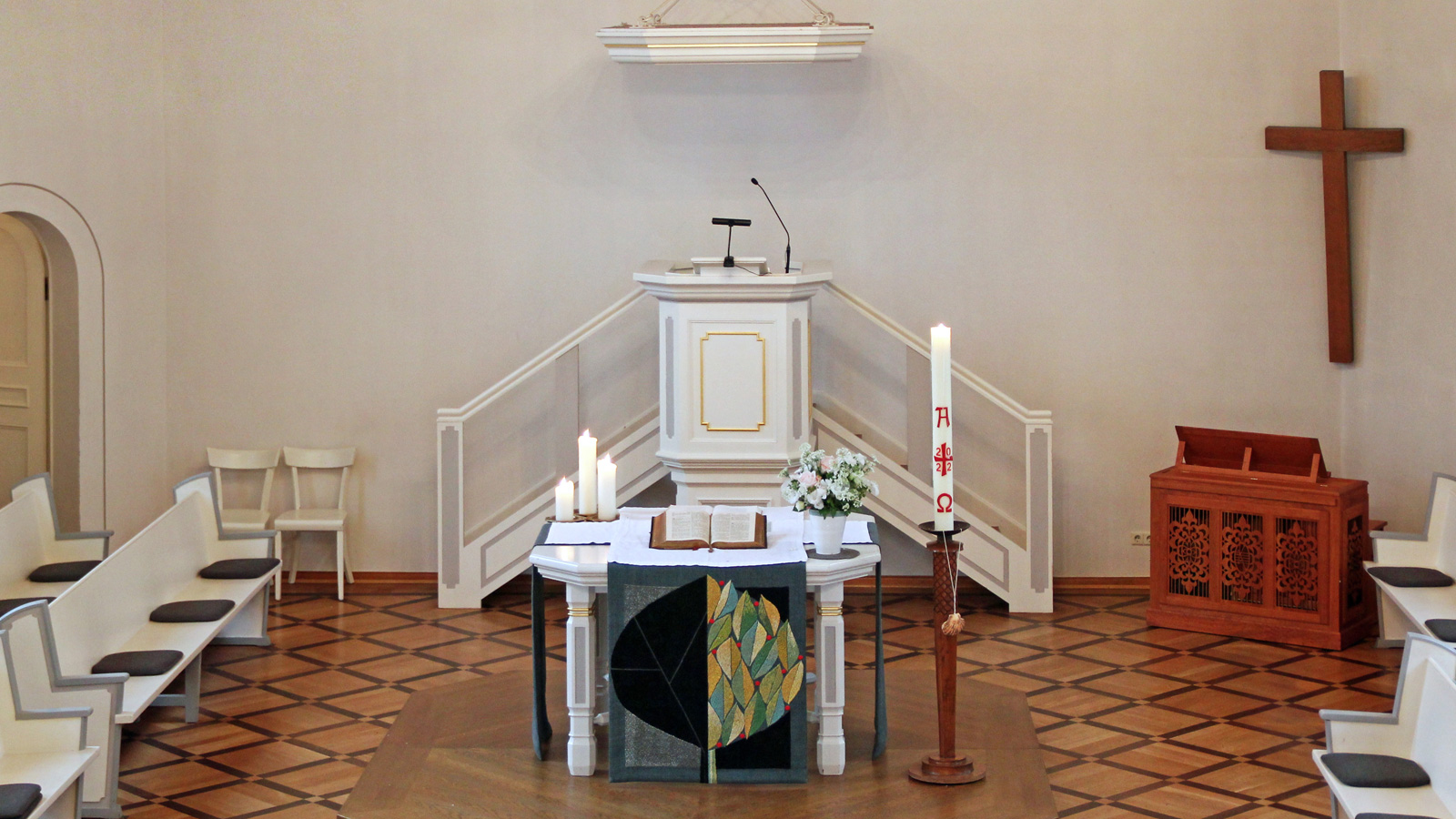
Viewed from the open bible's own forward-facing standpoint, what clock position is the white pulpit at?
The white pulpit is roughly at 6 o'clock from the open bible.

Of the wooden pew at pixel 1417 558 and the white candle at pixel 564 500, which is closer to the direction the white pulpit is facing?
the white candle

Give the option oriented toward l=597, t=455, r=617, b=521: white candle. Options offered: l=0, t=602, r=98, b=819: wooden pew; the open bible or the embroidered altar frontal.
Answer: the wooden pew

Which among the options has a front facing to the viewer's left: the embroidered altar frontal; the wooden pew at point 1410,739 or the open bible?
the wooden pew

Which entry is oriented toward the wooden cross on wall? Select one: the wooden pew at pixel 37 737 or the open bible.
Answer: the wooden pew

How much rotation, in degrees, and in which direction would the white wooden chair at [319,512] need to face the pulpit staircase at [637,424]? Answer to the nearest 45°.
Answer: approximately 90° to its left

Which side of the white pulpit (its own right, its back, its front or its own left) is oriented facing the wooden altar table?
front

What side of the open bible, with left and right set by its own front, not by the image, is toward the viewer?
front

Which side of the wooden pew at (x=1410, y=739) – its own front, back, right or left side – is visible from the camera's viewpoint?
left

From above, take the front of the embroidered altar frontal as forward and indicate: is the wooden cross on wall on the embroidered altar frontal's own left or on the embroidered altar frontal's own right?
on the embroidered altar frontal's own left

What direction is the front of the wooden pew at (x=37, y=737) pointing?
to the viewer's right

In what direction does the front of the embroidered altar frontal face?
toward the camera

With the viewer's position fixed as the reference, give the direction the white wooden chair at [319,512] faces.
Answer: facing the viewer

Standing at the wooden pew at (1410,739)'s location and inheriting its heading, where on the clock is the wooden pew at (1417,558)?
the wooden pew at (1417,558) is roughly at 3 o'clock from the wooden pew at (1410,739).

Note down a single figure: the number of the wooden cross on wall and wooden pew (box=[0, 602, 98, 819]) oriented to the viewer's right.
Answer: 1

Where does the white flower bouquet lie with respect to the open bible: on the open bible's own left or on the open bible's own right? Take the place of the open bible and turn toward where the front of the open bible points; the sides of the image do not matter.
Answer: on the open bible's own left

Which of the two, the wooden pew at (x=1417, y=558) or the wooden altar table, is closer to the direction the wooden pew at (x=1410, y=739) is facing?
the wooden altar table

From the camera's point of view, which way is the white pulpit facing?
toward the camera

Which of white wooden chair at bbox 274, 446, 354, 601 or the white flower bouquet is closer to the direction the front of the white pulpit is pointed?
the white flower bouquet
